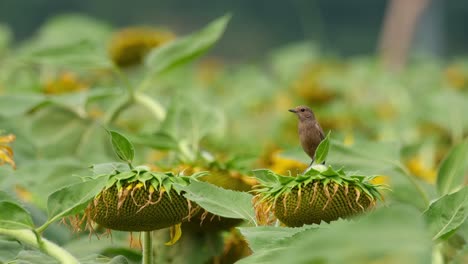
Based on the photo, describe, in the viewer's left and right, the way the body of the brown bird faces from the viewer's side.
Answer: facing the viewer and to the left of the viewer
